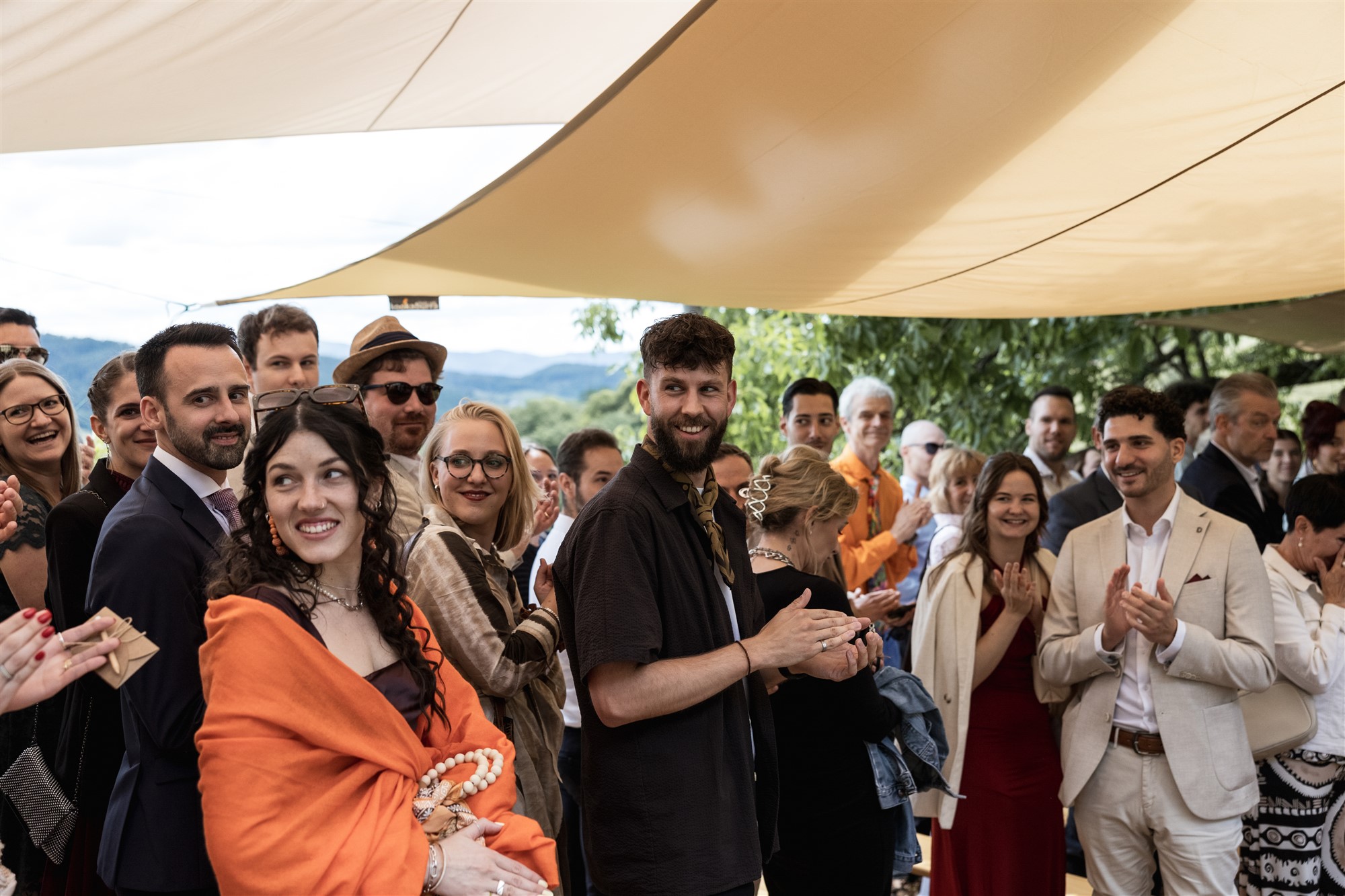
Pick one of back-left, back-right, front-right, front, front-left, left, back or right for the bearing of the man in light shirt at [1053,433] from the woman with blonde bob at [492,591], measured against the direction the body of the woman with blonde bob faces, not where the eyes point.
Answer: left

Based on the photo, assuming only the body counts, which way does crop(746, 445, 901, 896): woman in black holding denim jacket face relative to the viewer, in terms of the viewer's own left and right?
facing away from the viewer and to the right of the viewer

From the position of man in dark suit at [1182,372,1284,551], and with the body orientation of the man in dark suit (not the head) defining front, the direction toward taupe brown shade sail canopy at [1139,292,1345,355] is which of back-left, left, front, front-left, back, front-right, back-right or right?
back-left

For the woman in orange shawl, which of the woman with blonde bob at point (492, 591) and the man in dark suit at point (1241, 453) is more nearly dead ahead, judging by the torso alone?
the man in dark suit

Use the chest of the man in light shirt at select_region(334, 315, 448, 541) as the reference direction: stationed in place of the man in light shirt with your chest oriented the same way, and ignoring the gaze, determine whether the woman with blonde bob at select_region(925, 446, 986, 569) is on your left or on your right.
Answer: on your left

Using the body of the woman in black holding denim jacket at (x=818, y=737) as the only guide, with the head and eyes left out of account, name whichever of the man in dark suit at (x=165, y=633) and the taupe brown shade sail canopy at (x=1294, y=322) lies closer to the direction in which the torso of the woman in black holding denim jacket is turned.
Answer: the taupe brown shade sail canopy

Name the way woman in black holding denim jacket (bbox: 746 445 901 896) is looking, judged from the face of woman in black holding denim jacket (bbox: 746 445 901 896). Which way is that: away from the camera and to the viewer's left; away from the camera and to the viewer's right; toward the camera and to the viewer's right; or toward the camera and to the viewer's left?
away from the camera and to the viewer's right

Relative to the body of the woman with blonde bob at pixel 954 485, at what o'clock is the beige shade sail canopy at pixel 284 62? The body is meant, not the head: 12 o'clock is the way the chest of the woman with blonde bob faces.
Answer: The beige shade sail canopy is roughly at 3 o'clock from the woman with blonde bob.

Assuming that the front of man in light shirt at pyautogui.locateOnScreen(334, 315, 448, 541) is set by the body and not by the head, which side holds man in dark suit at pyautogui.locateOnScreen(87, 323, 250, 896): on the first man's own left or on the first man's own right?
on the first man's own right
